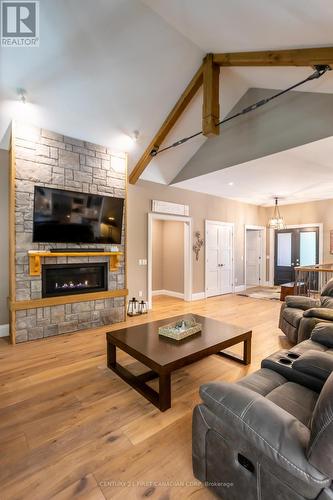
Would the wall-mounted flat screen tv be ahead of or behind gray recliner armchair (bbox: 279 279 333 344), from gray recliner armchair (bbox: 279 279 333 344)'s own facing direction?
ahead

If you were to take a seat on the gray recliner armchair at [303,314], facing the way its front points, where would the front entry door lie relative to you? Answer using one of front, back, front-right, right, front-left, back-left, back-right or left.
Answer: back-right

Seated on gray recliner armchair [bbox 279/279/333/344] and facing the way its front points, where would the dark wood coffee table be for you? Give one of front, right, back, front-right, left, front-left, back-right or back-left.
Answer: front

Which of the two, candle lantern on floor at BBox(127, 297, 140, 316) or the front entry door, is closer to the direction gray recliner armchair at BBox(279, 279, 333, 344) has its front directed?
the candle lantern on floor

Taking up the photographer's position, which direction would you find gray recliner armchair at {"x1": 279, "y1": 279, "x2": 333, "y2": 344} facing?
facing the viewer and to the left of the viewer

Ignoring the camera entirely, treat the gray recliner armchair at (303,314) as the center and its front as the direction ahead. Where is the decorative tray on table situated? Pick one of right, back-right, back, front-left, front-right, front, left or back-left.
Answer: front

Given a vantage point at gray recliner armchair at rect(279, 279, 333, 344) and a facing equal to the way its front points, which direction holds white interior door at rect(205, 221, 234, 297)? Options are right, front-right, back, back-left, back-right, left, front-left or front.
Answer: right

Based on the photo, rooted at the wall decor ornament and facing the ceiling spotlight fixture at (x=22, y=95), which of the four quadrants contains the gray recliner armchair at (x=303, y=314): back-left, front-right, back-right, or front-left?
front-left

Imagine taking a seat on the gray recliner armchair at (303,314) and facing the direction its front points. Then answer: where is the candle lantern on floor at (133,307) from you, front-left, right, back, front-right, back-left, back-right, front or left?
front-right

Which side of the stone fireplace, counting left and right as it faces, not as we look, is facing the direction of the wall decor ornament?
left

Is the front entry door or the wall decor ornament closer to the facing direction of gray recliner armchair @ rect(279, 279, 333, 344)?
the wall decor ornament

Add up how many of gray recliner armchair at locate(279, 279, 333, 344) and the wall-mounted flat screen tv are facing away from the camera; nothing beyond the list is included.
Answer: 0

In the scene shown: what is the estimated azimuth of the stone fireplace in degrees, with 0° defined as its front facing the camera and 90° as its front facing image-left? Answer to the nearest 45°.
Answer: approximately 315°

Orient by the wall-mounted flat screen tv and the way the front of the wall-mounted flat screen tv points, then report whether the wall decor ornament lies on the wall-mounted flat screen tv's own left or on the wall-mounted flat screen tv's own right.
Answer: on the wall-mounted flat screen tv's own left

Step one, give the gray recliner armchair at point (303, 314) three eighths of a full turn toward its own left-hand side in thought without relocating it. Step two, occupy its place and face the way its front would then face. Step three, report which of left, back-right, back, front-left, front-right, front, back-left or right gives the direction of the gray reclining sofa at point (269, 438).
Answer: right

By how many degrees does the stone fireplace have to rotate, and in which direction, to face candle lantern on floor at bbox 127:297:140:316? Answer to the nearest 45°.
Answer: approximately 90° to its left
